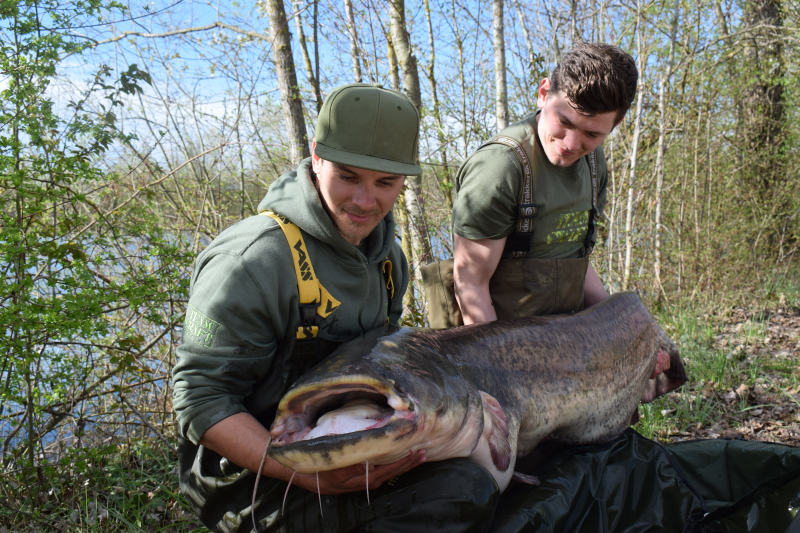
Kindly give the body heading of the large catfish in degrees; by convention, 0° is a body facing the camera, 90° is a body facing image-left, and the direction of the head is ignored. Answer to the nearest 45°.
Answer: approximately 45°

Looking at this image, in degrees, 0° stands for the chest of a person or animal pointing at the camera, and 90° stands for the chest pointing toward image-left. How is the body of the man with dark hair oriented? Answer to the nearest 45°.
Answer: approximately 315°

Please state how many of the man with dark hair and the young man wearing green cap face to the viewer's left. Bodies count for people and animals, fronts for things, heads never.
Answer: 0

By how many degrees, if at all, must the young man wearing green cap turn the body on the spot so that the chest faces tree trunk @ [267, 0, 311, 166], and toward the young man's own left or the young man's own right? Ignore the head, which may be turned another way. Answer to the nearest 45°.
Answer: approximately 135° to the young man's own left

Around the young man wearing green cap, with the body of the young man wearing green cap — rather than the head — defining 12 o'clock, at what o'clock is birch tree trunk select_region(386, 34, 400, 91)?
The birch tree trunk is roughly at 8 o'clock from the young man wearing green cap.

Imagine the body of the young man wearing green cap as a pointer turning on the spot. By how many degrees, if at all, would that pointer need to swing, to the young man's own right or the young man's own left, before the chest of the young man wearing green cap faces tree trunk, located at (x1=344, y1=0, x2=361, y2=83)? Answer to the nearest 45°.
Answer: approximately 135° to the young man's own left

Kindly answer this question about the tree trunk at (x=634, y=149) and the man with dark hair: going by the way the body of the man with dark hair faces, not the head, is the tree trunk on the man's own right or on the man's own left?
on the man's own left

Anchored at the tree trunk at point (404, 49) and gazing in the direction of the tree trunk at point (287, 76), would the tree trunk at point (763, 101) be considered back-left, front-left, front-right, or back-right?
back-right
